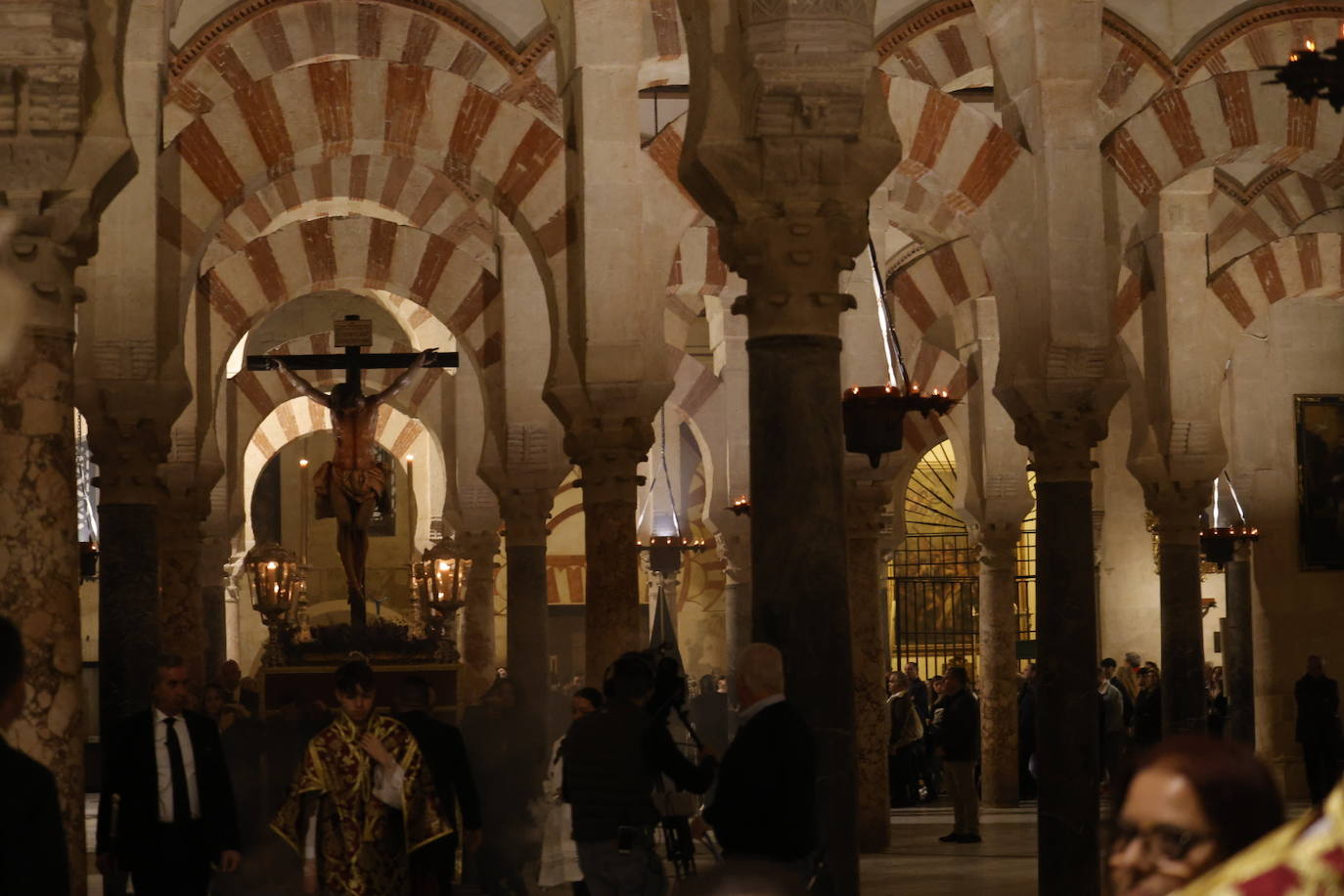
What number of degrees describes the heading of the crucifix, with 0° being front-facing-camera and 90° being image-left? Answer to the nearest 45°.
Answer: approximately 0°

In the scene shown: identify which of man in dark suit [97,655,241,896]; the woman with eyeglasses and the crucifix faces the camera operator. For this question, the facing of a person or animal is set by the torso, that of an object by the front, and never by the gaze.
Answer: the crucifix

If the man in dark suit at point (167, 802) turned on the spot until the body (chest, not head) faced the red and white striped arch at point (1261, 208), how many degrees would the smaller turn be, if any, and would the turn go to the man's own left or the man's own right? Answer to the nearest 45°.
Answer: approximately 135° to the man's own left

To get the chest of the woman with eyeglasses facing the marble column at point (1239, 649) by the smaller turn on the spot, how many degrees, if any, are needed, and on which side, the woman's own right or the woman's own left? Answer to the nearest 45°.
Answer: approximately 135° to the woman's own right

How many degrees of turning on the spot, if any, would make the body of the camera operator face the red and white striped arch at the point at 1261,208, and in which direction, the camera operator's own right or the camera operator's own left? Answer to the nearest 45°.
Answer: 0° — they already face it

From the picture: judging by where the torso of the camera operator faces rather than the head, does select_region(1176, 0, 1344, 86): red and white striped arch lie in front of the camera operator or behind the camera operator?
in front

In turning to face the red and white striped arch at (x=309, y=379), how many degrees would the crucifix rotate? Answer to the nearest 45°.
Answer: approximately 180°

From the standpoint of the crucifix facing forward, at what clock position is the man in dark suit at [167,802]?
The man in dark suit is roughly at 12 o'clock from the crucifix.

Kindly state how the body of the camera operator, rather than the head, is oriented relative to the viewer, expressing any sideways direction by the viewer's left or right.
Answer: facing away from the viewer and to the right of the viewer

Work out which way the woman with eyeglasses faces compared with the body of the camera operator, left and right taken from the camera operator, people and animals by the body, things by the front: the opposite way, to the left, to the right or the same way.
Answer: the opposite way

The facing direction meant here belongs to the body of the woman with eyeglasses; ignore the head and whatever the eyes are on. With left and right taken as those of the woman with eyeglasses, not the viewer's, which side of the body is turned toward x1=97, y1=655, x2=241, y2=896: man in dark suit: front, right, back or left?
right

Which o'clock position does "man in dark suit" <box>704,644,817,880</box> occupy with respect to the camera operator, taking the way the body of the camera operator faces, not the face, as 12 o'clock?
The man in dark suit is roughly at 4 o'clock from the camera operator.

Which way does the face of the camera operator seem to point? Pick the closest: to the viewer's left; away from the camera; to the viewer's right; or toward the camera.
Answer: away from the camera
